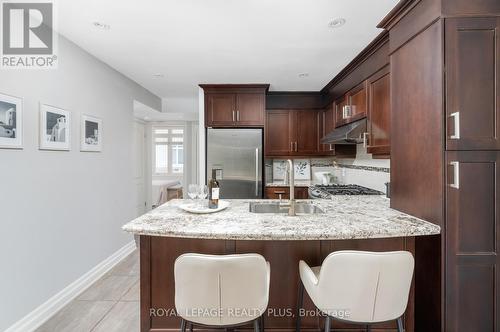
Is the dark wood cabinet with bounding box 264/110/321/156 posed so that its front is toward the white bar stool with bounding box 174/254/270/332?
yes

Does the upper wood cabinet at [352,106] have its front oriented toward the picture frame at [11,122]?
yes

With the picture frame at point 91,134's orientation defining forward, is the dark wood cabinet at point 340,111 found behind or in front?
in front

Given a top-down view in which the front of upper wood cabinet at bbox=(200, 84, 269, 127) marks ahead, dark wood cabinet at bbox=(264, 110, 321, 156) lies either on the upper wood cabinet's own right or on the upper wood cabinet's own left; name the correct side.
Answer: on the upper wood cabinet's own left

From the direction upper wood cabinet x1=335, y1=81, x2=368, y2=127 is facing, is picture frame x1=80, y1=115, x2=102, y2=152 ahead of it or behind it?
ahead

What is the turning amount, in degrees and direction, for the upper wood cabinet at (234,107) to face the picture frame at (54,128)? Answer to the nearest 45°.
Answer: approximately 45° to its right

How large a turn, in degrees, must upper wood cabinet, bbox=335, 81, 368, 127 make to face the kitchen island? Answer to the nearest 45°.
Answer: approximately 45° to its left

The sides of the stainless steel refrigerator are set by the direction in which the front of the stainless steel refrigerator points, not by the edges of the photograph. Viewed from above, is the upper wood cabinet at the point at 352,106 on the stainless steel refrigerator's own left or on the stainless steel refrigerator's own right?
on the stainless steel refrigerator's own left

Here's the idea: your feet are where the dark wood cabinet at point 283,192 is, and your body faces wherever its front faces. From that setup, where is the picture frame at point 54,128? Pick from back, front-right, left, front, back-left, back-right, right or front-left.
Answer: front-right
